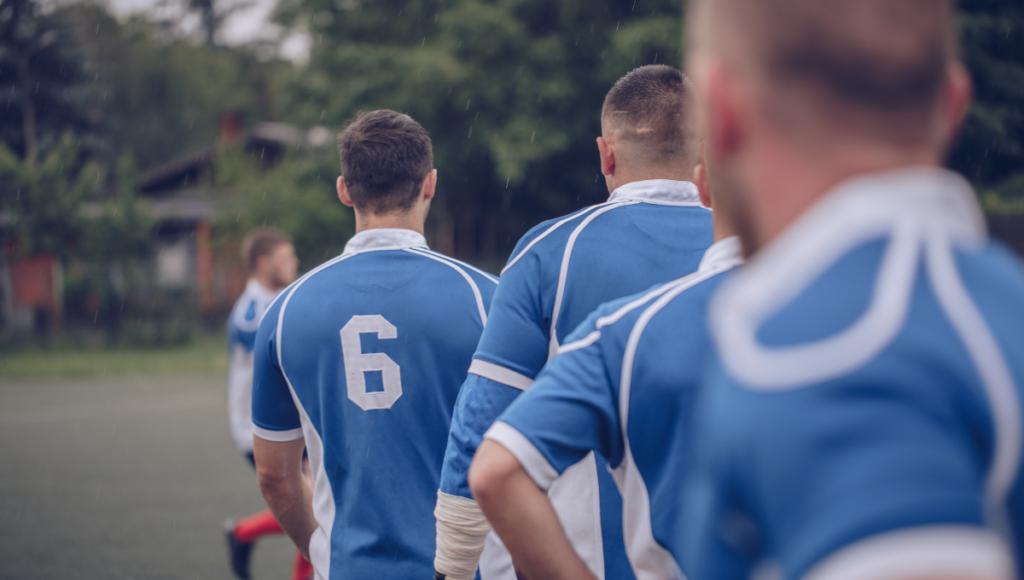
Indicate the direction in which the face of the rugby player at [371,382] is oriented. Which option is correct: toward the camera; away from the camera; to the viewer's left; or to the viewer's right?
away from the camera

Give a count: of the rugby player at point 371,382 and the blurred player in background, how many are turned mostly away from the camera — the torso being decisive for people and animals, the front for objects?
1

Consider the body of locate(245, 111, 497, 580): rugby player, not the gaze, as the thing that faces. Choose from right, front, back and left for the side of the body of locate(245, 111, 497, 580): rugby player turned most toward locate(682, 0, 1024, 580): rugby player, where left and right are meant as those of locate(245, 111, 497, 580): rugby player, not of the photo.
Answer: back

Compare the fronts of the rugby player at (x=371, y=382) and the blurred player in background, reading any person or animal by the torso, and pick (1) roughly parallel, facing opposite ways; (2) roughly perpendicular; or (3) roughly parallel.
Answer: roughly perpendicular

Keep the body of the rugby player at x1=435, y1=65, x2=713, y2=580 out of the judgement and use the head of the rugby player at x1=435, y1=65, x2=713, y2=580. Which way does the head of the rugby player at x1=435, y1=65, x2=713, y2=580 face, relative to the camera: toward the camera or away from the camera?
away from the camera

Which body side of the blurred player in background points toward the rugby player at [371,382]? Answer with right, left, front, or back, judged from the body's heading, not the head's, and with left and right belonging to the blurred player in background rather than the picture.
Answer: right

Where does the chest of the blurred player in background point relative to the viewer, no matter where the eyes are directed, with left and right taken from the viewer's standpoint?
facing to the right of the viewer

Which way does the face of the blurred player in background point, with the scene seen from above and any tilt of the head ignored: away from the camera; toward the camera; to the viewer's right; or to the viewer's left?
to the viewer's right

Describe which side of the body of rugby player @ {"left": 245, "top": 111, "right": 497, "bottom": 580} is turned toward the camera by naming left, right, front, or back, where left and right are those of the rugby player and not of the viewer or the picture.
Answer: back

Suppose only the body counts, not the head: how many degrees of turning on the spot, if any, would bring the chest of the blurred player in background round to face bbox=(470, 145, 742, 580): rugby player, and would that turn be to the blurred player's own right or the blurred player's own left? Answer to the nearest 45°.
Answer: approximately 90° to the blurred player's own right
